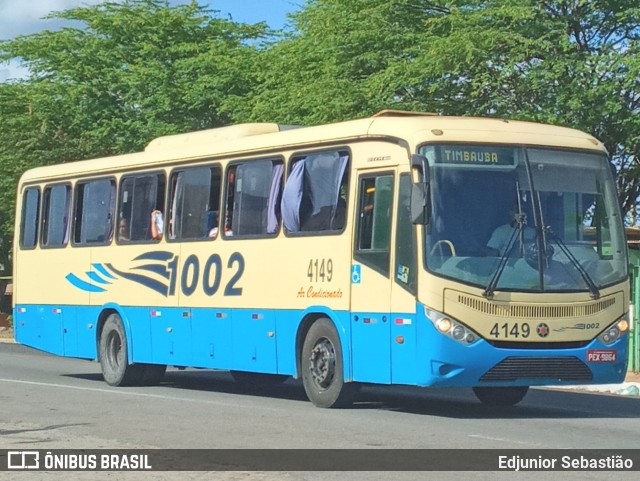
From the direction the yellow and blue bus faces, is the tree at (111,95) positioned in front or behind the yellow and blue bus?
behind

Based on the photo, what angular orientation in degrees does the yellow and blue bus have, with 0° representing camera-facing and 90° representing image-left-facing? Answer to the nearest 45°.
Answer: approximately 315°
